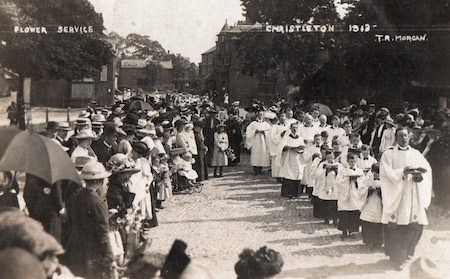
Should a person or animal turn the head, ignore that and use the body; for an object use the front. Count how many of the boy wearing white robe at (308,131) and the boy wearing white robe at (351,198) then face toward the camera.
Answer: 2

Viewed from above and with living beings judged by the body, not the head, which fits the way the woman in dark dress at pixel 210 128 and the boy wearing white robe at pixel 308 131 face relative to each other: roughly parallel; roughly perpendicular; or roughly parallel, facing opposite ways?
roughly parallel

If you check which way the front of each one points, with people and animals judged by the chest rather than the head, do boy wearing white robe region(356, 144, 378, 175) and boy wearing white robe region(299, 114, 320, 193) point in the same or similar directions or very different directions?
same or similar directions

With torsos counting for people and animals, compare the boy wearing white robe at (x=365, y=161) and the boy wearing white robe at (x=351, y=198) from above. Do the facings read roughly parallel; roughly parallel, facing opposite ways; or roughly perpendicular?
roughly parallel

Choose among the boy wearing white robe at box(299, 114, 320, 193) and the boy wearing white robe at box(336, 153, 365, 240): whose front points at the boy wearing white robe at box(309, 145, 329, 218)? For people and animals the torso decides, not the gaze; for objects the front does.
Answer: the boy wearing white robe at box(299, 114, 320, 193)

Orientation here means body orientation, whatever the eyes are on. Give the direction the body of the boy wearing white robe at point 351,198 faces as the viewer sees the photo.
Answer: toward the camera

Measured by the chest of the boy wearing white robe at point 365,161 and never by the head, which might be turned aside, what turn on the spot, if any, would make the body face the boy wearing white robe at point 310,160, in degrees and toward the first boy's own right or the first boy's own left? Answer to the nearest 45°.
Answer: approximately 135° to the first boy's own right

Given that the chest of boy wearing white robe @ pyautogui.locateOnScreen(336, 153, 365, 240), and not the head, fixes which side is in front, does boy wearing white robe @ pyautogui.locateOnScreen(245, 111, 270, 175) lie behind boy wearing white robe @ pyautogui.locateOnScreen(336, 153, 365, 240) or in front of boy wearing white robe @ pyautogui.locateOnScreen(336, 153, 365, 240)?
behind

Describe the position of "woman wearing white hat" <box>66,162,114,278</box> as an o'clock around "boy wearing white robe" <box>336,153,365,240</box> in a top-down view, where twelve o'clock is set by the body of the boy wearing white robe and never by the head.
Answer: The woman wearing white hat is roughly at 1 o'clock from the boy wearing white robe.

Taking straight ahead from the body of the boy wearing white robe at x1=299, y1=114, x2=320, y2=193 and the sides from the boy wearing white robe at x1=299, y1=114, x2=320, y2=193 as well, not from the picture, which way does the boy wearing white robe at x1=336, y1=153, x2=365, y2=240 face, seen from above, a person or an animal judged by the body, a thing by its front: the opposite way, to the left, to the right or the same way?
the same way

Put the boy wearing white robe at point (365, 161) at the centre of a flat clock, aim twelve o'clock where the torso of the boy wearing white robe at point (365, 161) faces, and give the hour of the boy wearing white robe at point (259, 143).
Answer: the boy wearing white robe at point (259, 143) is roughly at 5 o'clock from the boy wearing white robe at point (365, 161).

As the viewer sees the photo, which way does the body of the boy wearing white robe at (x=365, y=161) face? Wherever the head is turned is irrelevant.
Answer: toward the camera

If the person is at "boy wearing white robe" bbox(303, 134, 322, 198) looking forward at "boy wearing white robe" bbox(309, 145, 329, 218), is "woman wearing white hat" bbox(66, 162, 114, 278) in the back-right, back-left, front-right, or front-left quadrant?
front-right

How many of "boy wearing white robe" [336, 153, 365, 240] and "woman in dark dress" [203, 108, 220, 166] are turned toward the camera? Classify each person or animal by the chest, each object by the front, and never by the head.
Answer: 2
